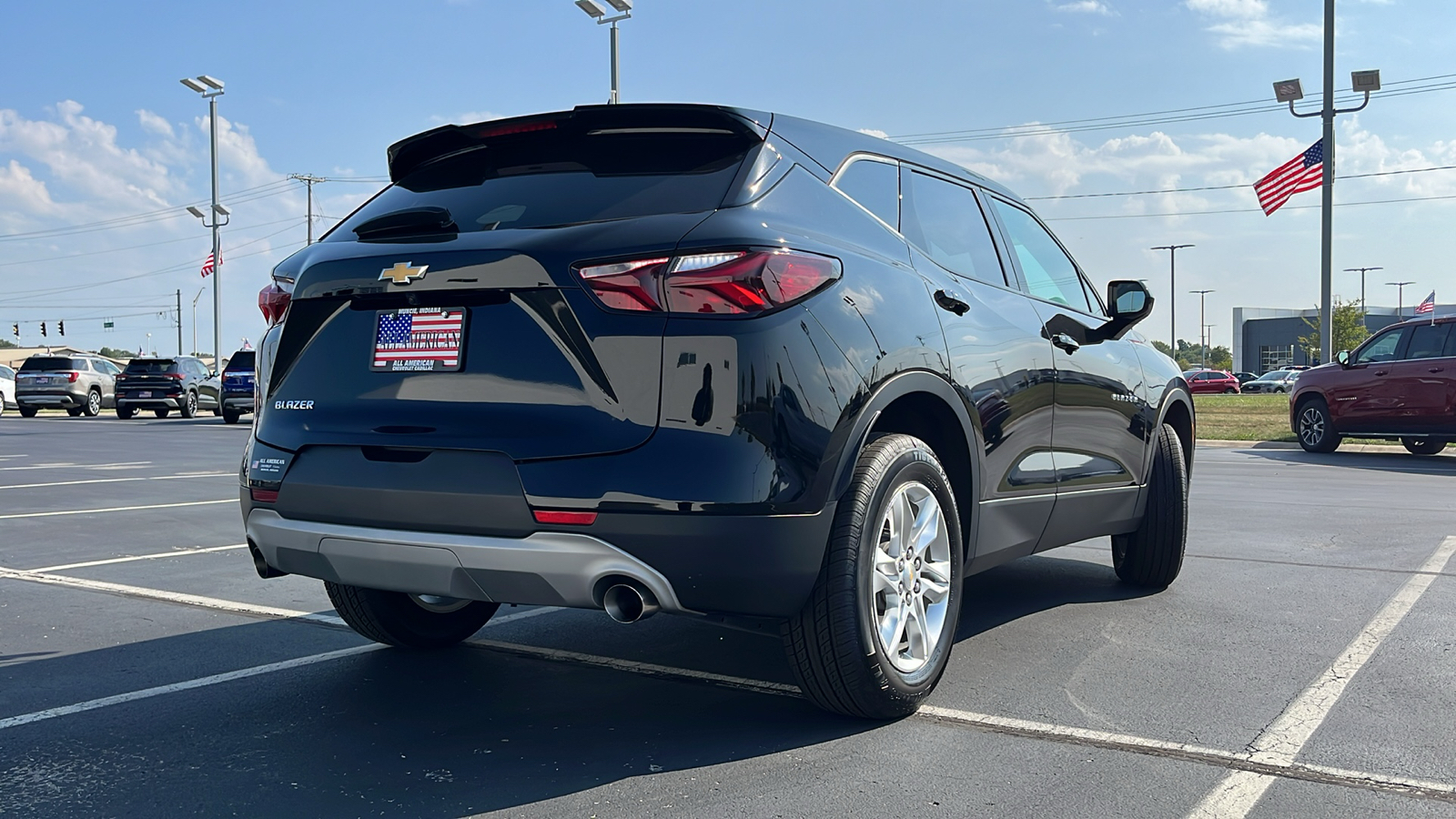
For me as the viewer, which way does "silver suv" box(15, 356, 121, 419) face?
facing away from the viewer and to the right of the viewer

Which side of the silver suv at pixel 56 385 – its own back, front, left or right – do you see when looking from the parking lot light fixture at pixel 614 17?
right

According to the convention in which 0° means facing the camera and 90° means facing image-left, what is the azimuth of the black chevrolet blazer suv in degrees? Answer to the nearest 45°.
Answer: approximately 225°

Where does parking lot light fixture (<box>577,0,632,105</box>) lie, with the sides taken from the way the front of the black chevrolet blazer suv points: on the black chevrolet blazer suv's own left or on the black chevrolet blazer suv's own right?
on the black chevrolet blazer suv's own left

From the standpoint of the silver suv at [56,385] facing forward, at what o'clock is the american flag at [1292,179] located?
The american flag is roughly at 3 o'clock from the silver suv.

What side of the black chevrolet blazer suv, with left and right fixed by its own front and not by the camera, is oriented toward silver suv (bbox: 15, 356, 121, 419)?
left

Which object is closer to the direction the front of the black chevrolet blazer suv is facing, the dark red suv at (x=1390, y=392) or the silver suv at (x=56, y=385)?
the dark red suv

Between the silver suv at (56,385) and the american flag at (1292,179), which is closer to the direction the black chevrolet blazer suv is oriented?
the american flag
